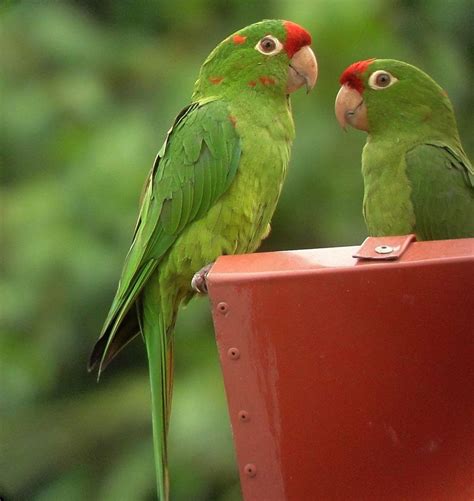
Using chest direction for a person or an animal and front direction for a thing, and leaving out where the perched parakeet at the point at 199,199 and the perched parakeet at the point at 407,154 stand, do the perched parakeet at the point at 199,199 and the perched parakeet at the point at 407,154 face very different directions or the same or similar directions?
very different directions

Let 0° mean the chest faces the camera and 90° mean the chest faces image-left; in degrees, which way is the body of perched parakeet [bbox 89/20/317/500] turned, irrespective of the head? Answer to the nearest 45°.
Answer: approximately 270°

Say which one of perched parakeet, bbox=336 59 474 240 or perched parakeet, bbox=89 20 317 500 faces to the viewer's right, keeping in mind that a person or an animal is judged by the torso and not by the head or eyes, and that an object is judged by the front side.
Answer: perched parakeet, bbox=89 20 317 500

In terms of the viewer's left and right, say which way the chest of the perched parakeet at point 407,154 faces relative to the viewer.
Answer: facing to the left of the viewer

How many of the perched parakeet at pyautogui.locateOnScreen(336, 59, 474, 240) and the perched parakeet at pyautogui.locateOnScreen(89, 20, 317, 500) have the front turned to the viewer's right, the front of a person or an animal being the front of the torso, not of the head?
1
